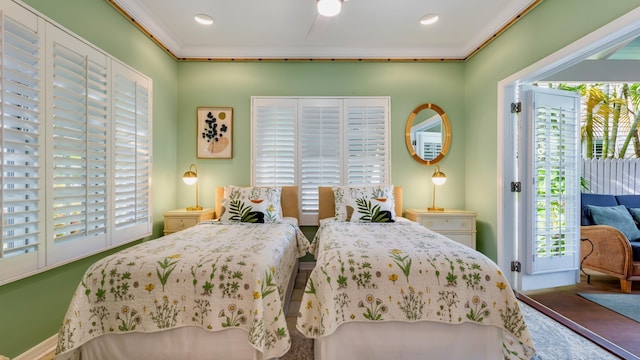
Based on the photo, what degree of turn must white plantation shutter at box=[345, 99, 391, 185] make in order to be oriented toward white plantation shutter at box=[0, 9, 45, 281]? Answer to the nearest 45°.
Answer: approximately 45° to its right

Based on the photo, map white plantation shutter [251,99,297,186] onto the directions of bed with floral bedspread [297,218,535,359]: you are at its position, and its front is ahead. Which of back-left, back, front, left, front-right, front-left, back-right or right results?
back-right

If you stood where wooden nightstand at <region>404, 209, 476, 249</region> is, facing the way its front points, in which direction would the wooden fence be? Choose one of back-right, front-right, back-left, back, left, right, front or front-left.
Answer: back-left

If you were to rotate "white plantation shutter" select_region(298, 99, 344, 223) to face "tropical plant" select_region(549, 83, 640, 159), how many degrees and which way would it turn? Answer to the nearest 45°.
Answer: approximately 90° to its left

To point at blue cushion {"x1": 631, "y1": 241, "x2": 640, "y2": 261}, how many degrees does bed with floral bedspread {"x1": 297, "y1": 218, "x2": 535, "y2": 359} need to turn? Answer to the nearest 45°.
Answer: approximately 135° to its left

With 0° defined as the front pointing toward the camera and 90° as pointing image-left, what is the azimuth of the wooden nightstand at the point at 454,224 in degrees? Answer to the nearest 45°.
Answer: approximately 0°

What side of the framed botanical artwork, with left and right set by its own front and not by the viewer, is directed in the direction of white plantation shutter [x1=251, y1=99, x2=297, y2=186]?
left

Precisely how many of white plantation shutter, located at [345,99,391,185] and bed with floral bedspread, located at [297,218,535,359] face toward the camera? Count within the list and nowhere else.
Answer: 2
